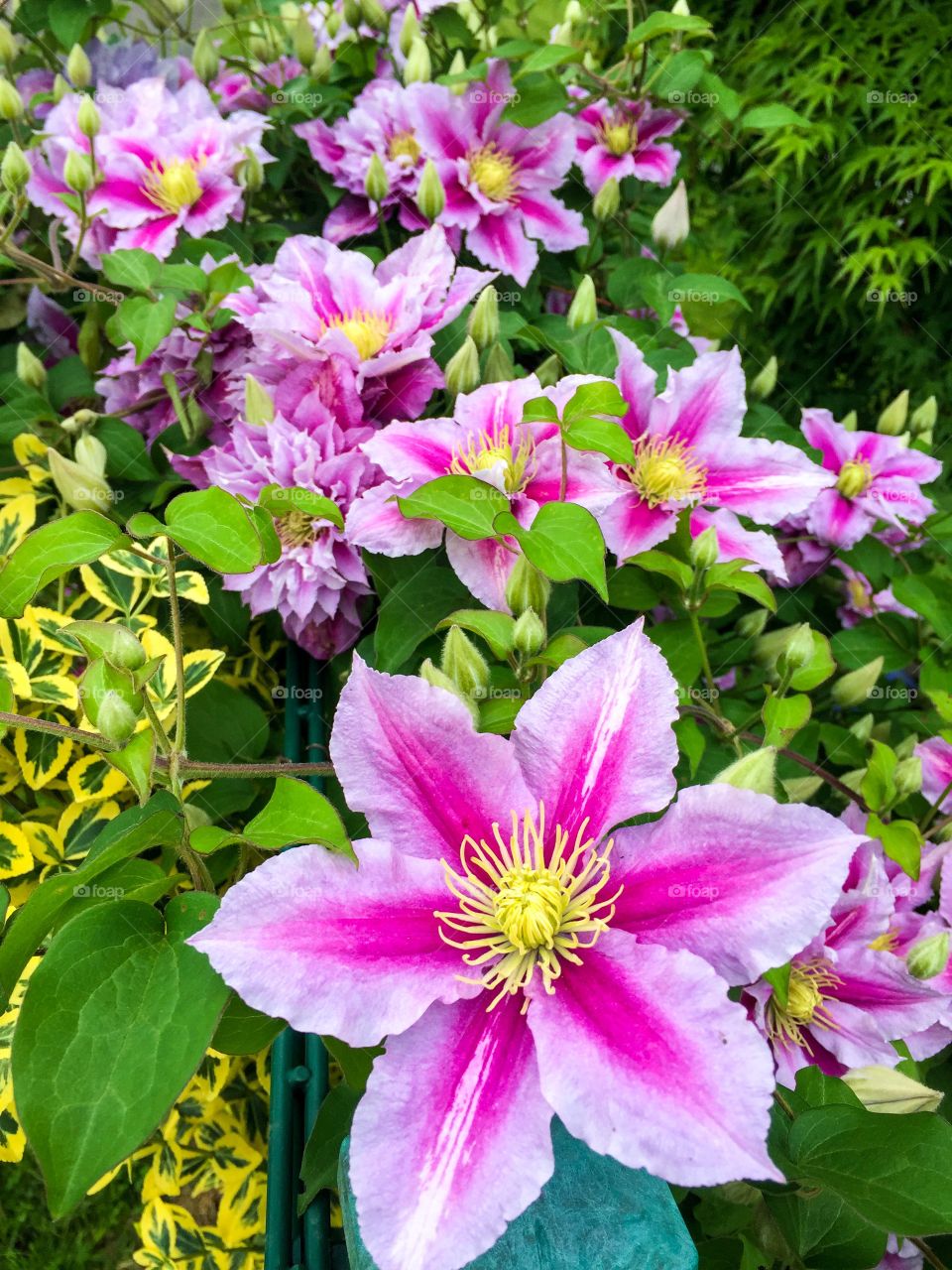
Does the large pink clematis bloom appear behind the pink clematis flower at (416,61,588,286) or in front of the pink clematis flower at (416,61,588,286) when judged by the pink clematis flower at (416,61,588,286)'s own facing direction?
in front

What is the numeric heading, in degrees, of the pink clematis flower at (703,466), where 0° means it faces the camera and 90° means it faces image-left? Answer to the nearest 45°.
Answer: approximately 45°

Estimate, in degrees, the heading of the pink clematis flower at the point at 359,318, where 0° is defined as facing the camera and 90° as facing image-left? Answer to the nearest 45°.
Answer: approximately 0°
